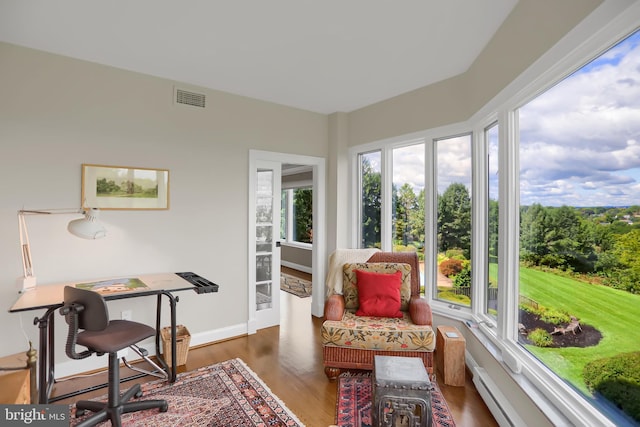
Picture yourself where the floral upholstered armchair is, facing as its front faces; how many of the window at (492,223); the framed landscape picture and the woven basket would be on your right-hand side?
2

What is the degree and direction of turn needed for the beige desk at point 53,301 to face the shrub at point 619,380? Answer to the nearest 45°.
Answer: approximately 45° to its left

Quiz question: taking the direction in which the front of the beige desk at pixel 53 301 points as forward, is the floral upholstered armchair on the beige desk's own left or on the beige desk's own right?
on the beige desk's own left

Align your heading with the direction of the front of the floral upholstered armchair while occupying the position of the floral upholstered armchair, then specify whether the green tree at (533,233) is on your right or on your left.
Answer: on your left

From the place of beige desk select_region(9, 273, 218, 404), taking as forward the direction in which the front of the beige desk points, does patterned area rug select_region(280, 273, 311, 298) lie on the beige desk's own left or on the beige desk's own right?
on the beige desk's own left

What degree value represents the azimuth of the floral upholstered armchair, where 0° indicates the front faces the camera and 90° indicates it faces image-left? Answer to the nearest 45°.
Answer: approximately 0°

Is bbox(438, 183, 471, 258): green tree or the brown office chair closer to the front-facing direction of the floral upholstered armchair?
the brown office chair

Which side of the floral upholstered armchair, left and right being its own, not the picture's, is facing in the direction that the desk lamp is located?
right

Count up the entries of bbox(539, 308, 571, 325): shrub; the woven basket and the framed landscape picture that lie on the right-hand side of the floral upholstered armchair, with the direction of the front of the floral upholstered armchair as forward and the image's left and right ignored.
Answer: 2

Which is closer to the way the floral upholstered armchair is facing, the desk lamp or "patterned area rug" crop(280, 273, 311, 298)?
the desk lamp
